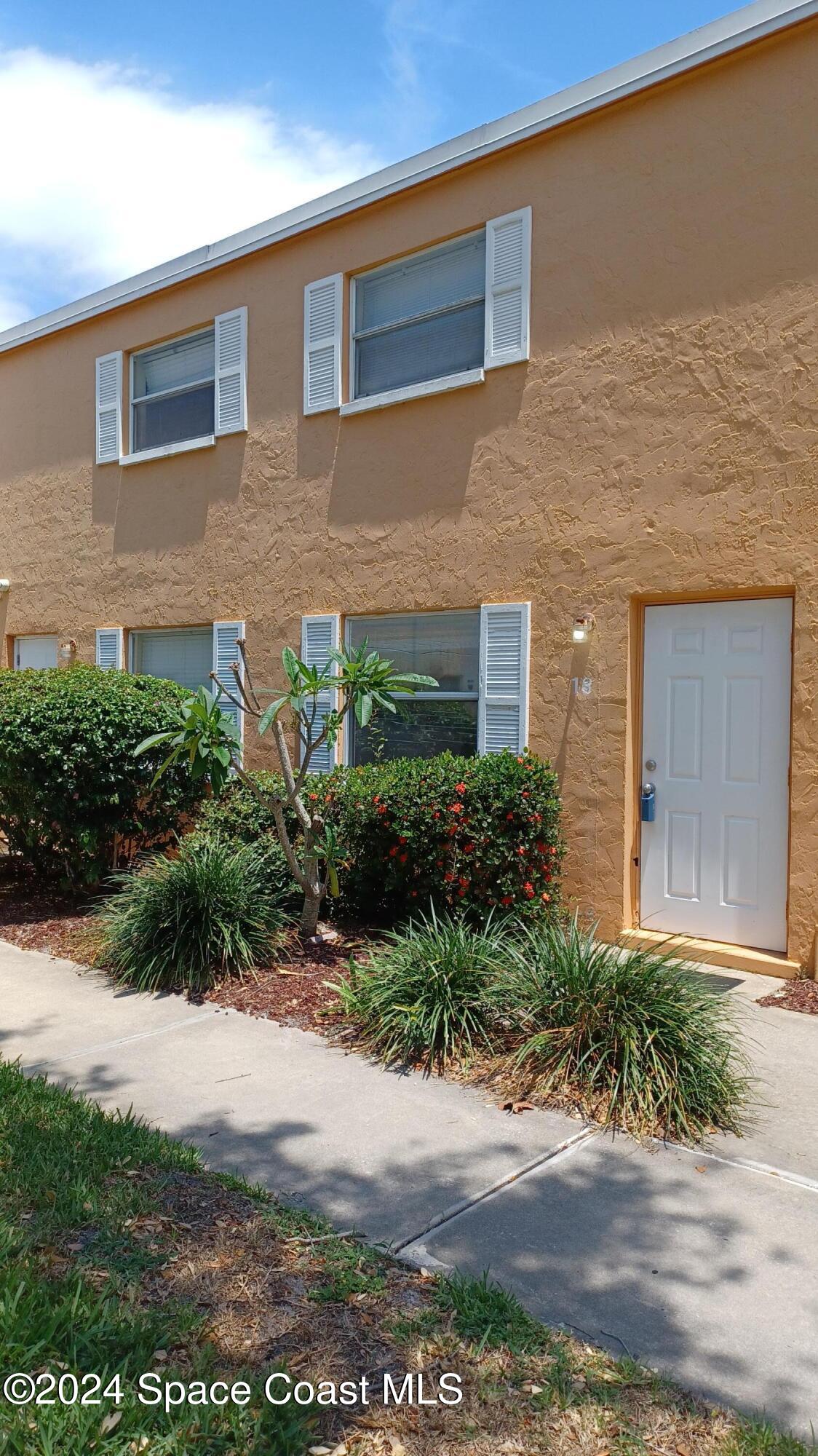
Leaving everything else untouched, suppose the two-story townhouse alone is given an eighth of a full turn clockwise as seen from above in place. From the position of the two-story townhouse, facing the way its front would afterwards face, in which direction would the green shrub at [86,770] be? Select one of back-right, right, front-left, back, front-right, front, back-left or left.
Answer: front

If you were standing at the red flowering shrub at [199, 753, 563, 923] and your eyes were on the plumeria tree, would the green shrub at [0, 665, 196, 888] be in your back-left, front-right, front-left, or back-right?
front-right

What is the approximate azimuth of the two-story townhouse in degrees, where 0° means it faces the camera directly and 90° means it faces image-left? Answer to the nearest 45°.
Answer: approximately 45°
